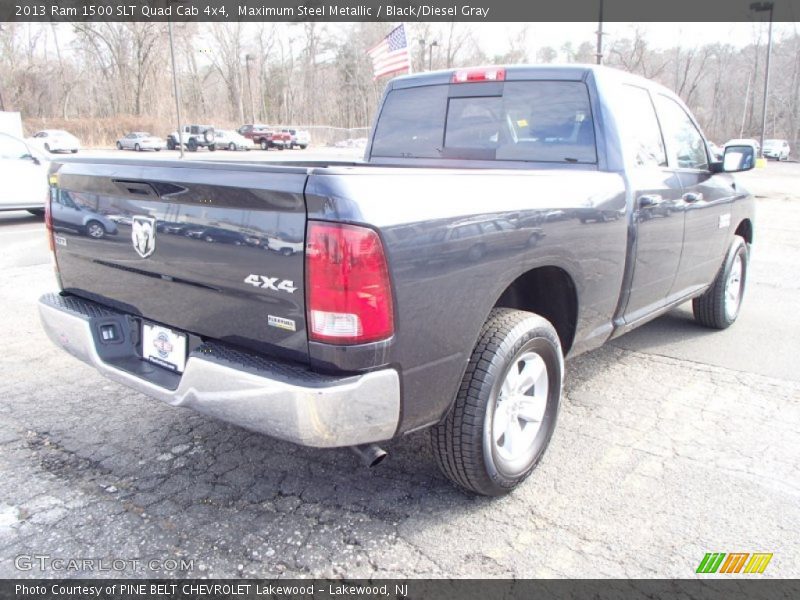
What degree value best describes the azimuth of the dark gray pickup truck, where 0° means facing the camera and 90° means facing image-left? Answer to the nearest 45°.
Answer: approximately 225°

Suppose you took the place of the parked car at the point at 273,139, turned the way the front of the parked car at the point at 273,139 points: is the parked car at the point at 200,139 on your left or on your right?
on your right

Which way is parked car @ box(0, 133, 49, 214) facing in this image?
to the viewer's right

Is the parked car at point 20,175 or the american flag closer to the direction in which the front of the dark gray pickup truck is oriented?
the american flag

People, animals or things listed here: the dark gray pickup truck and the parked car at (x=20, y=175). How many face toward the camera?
0
